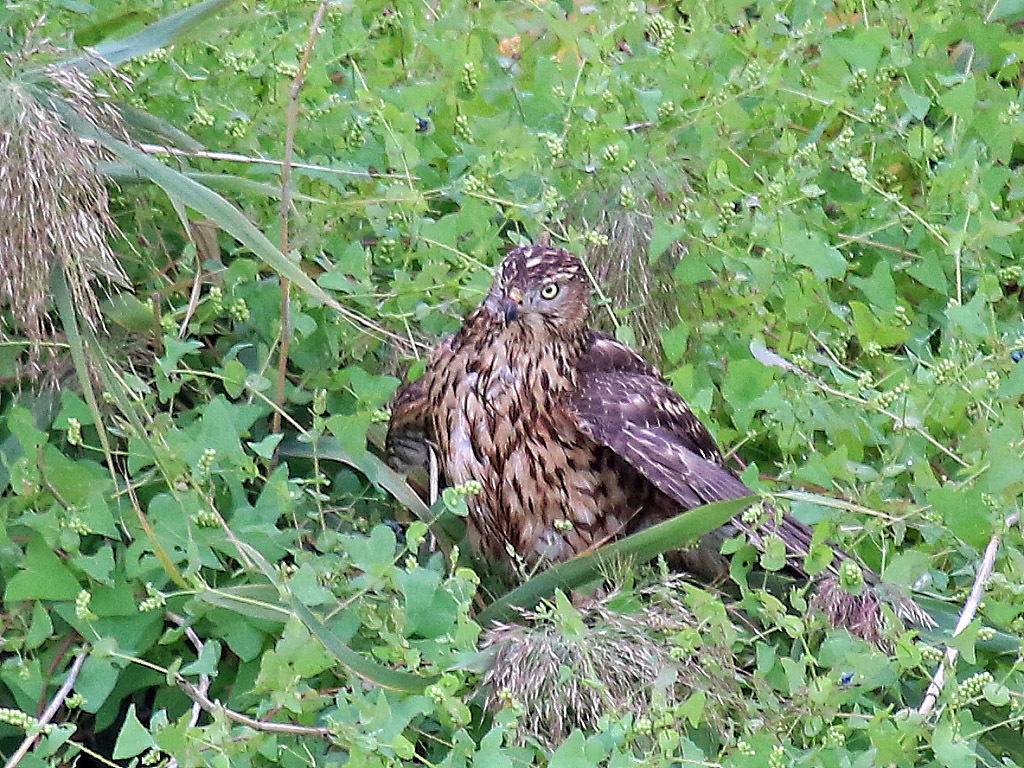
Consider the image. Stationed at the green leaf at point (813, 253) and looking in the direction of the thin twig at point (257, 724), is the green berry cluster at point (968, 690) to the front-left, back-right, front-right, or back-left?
front-left

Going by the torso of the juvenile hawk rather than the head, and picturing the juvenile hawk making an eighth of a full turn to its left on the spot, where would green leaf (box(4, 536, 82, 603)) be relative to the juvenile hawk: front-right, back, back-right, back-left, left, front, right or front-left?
front-right

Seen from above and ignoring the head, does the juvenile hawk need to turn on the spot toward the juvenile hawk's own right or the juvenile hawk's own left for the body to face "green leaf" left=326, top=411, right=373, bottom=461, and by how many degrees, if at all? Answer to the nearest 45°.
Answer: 0° — it already faces it

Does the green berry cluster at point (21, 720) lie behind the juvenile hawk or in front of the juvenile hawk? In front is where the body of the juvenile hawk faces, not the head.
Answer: in front

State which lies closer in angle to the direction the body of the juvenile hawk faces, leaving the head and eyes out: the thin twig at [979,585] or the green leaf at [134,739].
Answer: the green leaf

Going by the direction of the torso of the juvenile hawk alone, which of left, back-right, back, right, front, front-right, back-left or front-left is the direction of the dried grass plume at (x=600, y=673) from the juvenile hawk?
front-left

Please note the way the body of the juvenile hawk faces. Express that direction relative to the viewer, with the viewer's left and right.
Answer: facing the viewer and to the left of the viewer

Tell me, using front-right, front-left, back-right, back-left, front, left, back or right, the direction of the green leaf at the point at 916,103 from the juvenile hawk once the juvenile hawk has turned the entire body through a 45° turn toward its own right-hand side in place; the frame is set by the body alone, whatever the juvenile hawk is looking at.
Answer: back-right

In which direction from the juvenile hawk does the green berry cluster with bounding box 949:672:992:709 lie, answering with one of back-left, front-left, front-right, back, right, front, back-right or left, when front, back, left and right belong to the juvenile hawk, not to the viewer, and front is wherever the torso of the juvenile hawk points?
left

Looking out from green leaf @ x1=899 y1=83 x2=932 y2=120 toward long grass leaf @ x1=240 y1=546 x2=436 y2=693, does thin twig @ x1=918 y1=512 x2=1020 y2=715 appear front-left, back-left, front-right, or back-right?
front-left

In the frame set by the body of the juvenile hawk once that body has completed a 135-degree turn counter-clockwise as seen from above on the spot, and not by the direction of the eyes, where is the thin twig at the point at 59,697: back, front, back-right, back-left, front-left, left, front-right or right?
back-right

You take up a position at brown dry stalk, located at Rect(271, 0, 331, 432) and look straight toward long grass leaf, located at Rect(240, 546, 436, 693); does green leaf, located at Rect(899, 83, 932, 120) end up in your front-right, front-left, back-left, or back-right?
back-left
